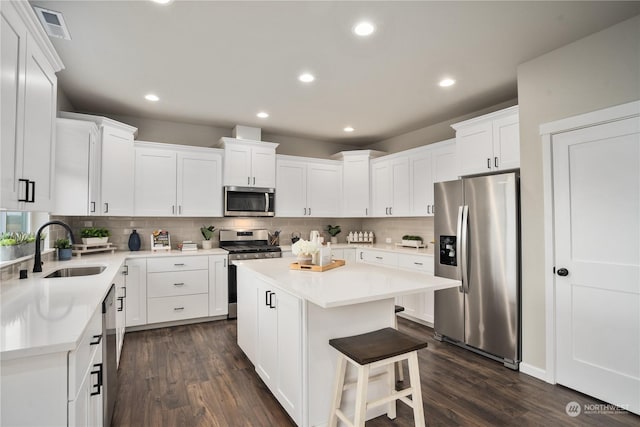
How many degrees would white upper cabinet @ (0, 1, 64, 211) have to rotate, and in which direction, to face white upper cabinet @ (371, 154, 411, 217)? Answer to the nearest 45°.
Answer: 0° — it already faces it

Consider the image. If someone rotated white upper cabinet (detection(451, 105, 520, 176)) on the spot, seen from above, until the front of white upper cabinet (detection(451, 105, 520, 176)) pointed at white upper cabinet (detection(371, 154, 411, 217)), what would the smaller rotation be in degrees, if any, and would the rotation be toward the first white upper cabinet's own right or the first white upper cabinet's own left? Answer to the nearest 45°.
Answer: approximately 90° to the first white upper cabinet's own right

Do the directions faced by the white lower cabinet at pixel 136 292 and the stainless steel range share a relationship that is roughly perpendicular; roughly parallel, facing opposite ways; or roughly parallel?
roughly parallel

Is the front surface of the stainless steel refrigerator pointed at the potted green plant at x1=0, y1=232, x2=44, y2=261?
yes

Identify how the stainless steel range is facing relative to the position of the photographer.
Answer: facing the viewer

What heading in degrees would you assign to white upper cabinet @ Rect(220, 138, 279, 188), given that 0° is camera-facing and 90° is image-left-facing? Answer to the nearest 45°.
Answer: approximately 0°

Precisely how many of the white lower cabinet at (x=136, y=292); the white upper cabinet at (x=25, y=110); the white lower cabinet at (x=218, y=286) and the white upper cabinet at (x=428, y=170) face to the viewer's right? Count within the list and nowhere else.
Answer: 1

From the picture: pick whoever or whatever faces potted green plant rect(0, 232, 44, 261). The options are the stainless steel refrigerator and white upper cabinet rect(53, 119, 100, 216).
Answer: the stainless steel refrigerator

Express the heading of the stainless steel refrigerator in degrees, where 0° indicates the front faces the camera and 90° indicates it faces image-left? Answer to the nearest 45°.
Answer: approximately 45°

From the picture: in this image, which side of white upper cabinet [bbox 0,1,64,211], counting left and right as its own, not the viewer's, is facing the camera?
right

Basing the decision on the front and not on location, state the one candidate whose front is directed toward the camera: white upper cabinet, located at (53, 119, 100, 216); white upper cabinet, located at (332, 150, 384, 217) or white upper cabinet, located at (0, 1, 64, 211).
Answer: white upper cabinet, located at (332, 150, 384, 217)

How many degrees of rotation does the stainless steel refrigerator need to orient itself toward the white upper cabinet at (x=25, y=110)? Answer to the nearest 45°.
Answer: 0° — it already faces it

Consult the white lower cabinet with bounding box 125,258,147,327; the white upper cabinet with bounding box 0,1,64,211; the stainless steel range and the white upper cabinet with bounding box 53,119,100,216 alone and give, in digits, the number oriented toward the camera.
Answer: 2

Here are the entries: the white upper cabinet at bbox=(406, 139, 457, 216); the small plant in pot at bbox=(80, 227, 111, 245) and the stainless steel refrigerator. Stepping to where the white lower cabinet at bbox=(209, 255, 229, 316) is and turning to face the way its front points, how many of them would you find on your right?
1

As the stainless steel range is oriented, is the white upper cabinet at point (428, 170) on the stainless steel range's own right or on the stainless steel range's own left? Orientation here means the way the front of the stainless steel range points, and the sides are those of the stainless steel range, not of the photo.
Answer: on the stainless steel range's own left

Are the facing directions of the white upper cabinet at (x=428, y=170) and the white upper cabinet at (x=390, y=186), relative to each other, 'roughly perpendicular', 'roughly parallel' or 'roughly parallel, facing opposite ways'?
roughly parallel
